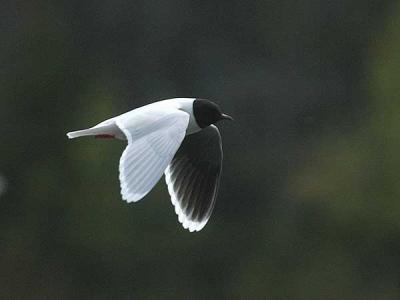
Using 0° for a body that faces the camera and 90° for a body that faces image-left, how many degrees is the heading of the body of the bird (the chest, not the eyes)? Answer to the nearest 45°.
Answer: approximately 270°
